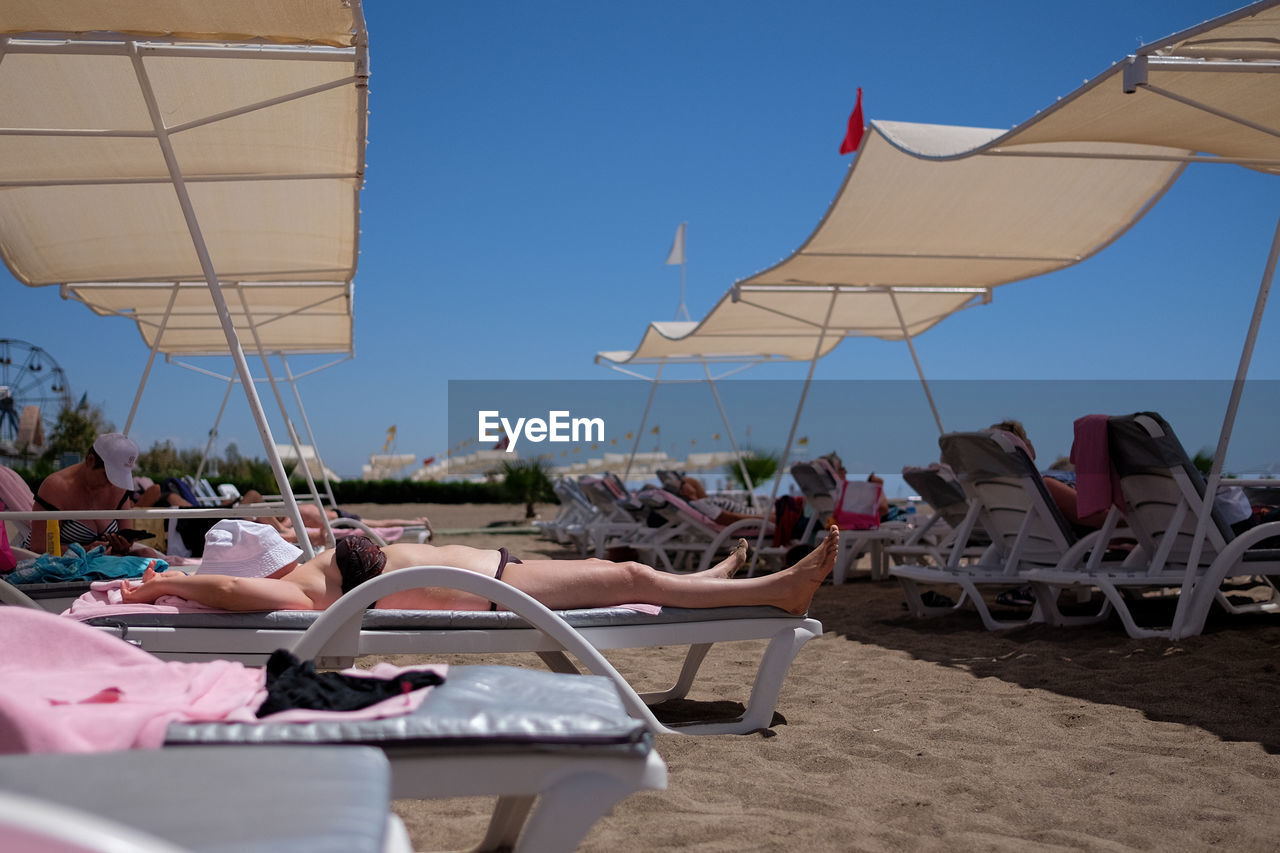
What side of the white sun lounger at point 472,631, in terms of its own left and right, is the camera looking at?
right

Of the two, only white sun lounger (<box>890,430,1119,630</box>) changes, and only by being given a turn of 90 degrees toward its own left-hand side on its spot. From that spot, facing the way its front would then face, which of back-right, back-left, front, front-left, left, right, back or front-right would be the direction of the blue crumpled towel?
left

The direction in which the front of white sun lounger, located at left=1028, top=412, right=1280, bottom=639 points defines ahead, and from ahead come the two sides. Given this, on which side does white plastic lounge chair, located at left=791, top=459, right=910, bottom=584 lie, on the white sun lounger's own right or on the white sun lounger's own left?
on the white sun lounger's own left

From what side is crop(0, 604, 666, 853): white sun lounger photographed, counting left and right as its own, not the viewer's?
right

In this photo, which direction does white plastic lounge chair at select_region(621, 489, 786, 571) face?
to the viewer's right

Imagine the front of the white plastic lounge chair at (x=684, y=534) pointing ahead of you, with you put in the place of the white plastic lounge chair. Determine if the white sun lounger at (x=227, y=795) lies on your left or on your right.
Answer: on your right

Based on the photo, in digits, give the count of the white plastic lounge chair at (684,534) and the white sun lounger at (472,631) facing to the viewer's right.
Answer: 2

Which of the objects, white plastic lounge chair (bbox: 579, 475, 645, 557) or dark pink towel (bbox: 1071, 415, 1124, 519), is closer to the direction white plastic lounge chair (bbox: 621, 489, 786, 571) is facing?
the dark pink towel

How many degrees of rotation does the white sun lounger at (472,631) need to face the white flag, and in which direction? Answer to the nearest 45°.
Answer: approximately 90° to its left
